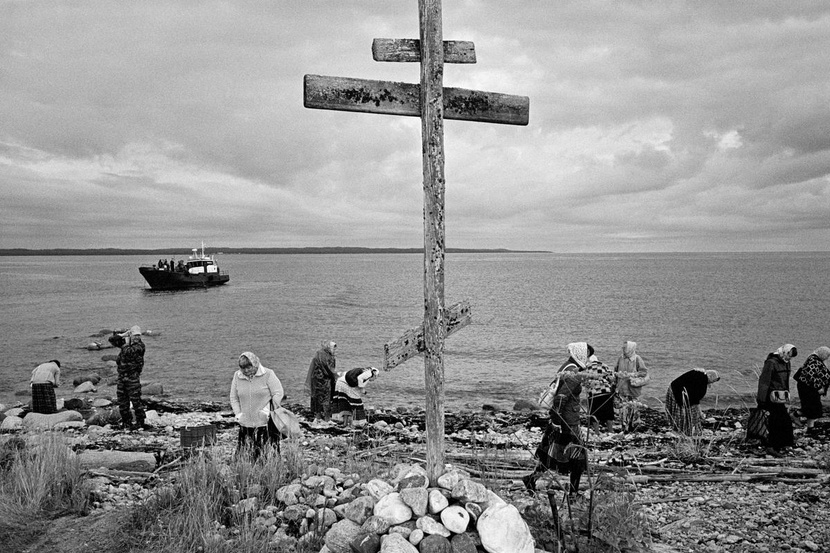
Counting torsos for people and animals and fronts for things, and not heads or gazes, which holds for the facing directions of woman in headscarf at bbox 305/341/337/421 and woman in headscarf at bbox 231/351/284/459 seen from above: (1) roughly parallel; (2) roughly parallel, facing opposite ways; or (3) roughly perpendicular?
roughly perpendicular

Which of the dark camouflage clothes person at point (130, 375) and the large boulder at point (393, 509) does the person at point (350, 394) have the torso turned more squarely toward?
the large boulder

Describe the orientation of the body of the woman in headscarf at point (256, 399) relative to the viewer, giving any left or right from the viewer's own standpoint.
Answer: facing the viewer

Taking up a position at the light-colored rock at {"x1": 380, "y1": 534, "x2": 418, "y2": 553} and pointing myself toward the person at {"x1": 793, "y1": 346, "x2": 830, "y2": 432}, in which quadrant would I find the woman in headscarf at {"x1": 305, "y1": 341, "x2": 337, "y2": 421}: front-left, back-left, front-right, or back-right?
front-left

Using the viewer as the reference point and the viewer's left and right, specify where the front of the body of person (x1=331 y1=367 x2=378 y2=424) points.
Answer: facing to the right of the viewer
